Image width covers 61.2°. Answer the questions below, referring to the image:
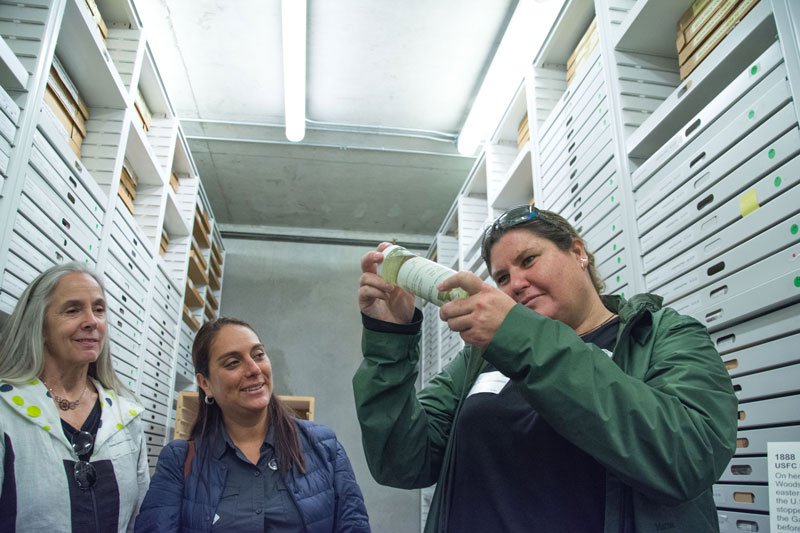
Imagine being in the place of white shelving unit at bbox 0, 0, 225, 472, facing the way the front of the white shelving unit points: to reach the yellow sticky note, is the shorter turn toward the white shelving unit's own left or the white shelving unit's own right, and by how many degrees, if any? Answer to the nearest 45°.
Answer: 0° — it already faces it

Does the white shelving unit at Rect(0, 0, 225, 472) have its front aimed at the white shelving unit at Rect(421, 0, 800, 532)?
yes

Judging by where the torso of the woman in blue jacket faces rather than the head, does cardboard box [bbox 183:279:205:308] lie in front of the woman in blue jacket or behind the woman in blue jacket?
behind

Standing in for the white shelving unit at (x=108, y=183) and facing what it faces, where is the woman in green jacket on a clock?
The woman in green jacket is roughly at 1 o'clock from the white shelving unit.

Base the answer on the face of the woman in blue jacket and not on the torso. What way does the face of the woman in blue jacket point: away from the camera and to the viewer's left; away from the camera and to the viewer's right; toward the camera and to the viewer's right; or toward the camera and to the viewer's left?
toward the camera and to the viewer's right

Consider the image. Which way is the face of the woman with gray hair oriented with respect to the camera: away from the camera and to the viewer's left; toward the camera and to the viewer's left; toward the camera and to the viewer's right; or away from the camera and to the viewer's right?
toward the camera and to the viewer's right

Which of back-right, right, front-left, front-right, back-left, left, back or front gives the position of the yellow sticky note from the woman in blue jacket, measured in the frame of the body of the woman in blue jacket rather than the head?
front-left

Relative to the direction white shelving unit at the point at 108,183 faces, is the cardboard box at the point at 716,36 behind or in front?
in front

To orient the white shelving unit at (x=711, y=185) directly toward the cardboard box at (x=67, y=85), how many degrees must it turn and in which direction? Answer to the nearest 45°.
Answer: approximately 45° to its right
